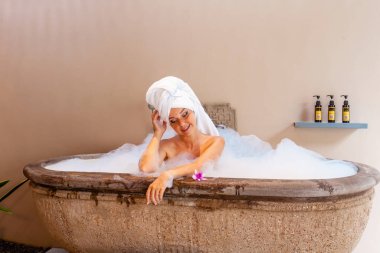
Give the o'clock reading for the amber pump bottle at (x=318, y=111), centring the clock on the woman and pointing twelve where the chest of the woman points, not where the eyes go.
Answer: The amber pump bottle is roughly at 8 o'clock from the woman.

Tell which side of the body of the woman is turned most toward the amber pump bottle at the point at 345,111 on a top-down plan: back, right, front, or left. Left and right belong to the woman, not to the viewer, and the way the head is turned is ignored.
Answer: left

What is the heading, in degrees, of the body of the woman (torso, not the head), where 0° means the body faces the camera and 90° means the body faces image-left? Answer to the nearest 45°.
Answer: approximately 0°

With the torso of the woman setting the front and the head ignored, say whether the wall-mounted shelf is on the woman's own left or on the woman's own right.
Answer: on the woman's own left

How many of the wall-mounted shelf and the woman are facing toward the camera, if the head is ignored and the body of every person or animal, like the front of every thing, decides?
2

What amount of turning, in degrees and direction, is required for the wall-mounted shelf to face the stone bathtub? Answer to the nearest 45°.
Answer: approximately 45° to its right

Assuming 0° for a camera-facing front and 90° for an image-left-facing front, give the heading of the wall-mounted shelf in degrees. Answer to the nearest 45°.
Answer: approximately 0°
